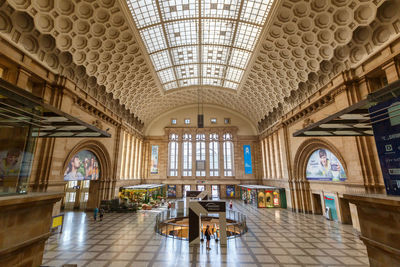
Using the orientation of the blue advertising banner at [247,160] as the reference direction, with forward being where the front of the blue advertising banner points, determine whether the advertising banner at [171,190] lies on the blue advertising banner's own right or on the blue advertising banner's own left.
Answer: on the blue advertising banner's own right

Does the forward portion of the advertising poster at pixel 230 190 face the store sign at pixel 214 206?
yes

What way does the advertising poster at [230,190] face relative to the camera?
toward the camera

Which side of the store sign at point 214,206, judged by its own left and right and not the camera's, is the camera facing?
front

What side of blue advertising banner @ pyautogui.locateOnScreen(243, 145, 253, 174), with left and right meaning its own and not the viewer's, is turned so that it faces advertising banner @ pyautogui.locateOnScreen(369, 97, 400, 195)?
front

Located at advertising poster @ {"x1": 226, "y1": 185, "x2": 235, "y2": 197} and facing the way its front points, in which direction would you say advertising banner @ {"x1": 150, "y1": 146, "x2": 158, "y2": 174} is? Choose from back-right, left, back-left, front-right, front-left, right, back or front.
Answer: right

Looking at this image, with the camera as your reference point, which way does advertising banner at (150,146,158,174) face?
facing the viewer

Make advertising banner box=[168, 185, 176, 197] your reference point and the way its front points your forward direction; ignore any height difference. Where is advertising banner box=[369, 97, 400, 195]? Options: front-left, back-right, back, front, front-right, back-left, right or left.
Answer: front

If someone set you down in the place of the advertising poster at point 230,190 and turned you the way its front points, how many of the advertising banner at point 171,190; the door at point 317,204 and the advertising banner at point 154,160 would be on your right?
2
